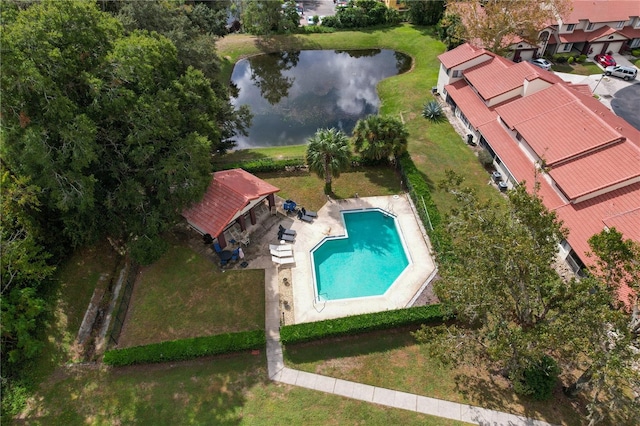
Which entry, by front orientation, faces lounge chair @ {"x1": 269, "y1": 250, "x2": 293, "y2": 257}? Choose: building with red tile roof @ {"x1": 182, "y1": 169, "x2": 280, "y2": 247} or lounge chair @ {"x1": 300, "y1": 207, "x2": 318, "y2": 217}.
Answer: the building with red tile roof

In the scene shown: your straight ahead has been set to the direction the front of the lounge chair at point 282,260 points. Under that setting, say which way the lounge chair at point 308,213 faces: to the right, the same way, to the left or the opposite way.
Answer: the same way

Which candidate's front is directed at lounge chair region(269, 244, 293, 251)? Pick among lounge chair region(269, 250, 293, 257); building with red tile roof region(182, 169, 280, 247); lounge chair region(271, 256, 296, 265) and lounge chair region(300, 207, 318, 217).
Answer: the building with red tile roof

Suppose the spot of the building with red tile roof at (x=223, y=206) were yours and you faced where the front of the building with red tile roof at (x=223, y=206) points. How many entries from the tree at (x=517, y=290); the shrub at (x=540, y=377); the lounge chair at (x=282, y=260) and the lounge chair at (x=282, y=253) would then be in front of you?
4

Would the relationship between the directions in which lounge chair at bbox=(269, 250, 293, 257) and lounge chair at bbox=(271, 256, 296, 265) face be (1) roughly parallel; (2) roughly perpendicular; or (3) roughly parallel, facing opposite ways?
roughly parallel

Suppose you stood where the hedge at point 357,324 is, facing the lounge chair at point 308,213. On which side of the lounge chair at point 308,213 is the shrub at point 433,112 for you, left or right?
right

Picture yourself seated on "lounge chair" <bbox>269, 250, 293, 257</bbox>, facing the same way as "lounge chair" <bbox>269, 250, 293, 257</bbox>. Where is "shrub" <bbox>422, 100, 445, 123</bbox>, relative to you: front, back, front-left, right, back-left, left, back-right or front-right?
front-left

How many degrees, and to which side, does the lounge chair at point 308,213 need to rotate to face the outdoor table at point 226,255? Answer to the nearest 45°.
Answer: approximately 135° to its right

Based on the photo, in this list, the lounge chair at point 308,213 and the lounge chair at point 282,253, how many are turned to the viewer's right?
2

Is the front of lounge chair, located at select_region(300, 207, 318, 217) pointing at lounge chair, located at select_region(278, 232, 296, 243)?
no

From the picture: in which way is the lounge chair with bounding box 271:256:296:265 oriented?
to the viewer's right

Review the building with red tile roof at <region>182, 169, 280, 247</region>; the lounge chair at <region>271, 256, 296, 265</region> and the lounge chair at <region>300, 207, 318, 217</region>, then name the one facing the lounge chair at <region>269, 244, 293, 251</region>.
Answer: the building with red tile roof

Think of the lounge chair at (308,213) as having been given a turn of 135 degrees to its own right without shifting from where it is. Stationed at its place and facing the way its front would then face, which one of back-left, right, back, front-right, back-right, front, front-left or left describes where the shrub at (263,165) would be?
right

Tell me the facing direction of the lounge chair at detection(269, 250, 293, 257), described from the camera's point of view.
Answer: facing to the right of the viewer

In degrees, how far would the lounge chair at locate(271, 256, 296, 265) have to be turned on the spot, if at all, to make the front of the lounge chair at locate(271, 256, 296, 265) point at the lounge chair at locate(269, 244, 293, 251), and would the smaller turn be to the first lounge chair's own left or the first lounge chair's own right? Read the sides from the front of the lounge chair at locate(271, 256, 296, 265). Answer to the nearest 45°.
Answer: approximately 90° to the first lounge chair's own left

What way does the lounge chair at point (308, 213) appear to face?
to the viewer's right

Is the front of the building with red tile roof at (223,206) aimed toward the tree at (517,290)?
yes

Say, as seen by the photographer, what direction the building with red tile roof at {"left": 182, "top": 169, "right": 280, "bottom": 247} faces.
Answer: facing the viewer and to the right of the viewer

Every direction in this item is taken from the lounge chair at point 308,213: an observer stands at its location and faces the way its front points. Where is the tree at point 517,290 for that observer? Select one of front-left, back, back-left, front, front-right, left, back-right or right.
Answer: front-right

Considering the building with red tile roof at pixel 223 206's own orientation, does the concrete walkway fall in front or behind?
in front

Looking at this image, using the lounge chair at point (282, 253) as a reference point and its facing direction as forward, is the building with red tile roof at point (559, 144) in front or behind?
in front
